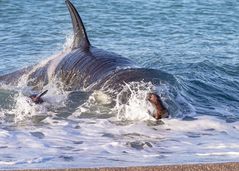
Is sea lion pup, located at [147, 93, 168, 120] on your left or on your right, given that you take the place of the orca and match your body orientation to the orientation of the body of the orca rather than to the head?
on your right

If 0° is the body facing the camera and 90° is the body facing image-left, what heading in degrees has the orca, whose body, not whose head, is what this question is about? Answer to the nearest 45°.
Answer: approximately 270°
